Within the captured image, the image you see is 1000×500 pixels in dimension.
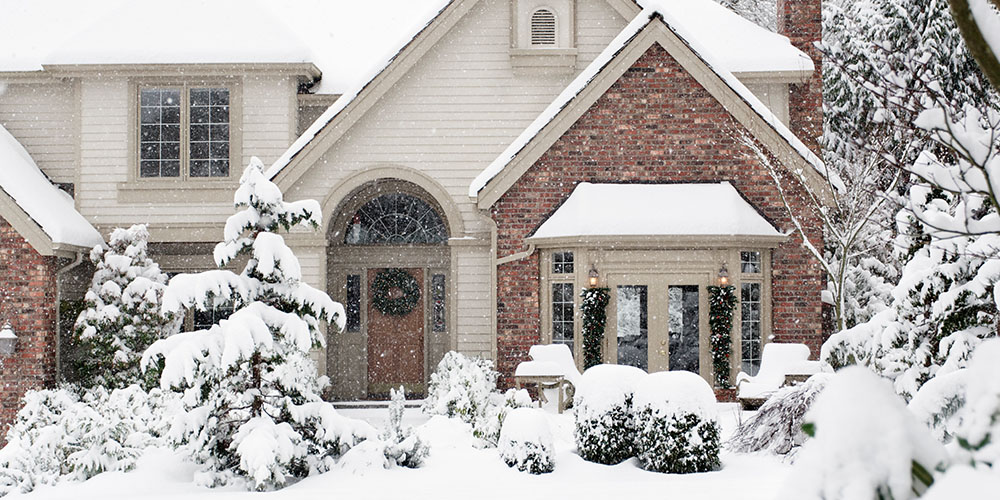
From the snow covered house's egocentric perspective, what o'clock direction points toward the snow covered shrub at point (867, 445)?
The snow covered shrub is roughly at 12 o'clock from the snow covered house.

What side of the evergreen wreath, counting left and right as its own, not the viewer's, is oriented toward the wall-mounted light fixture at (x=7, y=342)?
right

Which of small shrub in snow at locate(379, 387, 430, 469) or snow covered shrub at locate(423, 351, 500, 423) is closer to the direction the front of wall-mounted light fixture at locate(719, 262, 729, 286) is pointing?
the small shrub in snow

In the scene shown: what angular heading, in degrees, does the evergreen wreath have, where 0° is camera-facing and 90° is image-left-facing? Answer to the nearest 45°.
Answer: approximately 0°

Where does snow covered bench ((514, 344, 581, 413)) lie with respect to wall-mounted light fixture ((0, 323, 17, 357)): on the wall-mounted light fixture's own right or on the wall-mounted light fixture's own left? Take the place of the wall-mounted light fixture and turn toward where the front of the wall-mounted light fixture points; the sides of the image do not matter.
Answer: on the wall-mounted light fixture's own left

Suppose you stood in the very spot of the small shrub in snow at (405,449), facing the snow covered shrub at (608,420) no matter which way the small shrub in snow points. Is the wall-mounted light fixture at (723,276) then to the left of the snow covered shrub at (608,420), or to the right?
left

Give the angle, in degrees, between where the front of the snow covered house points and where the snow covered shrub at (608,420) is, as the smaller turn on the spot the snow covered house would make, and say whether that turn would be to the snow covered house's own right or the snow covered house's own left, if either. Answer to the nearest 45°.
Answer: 0° — it already faces it

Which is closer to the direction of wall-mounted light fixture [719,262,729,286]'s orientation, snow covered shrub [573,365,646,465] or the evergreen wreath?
the snow covered shrub

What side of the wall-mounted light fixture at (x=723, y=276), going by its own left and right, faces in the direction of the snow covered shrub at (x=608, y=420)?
front

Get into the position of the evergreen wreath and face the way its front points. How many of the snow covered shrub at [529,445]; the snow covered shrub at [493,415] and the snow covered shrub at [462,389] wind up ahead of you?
3

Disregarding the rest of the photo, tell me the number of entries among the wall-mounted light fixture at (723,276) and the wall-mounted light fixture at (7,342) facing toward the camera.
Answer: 2

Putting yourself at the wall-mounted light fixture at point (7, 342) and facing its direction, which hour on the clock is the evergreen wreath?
The evergreen wreath is roughly at 9 o'clock from the wall-mounted light fixture.
